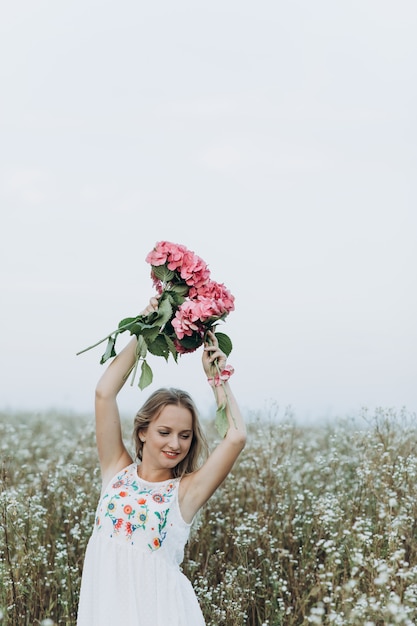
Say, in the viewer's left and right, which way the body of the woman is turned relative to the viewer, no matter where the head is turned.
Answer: facing the viewer
